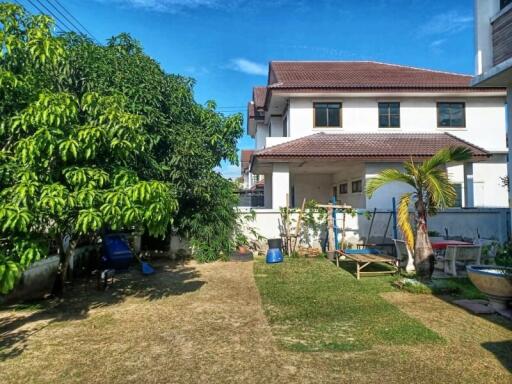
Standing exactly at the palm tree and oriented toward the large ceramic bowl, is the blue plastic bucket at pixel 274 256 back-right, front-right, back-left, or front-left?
back-right

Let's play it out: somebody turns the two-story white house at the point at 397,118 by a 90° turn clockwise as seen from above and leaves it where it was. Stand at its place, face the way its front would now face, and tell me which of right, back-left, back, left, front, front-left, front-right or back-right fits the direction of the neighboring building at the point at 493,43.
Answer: back
